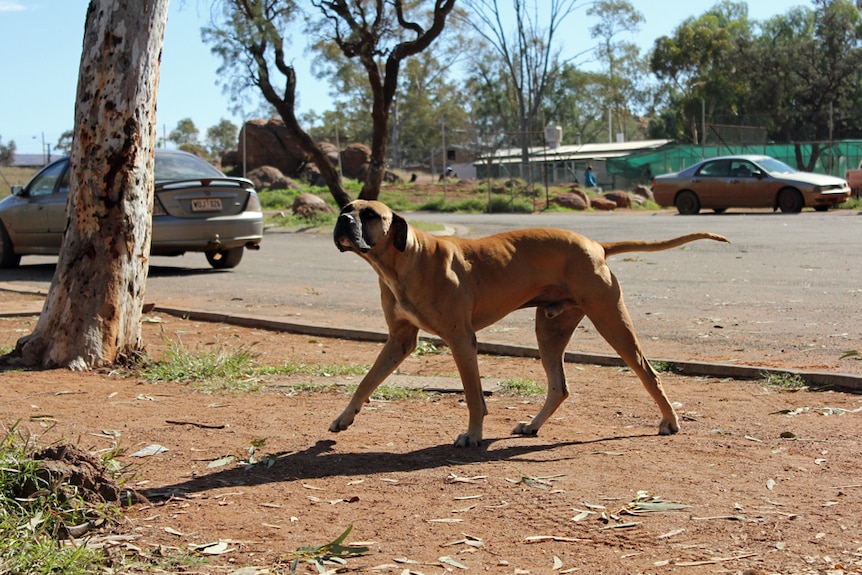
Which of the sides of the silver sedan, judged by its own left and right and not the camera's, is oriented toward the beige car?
right

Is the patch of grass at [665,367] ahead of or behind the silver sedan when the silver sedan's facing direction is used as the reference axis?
behind

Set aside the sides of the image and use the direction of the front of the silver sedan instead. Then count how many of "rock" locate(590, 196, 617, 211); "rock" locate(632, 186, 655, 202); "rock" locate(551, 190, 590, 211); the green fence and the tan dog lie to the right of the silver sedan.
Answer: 4

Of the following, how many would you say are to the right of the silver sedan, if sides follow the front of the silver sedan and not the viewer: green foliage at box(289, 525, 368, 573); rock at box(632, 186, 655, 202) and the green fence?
2

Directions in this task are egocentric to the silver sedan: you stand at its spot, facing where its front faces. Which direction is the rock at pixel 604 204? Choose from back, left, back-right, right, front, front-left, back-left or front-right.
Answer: right

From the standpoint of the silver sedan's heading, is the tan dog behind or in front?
behind

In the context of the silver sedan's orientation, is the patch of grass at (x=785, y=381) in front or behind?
behind

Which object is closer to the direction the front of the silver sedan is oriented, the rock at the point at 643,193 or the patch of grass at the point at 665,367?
the rock

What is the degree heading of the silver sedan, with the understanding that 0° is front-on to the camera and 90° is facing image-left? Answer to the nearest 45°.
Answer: approximately 135°

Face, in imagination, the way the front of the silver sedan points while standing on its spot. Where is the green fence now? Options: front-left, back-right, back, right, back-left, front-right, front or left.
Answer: right

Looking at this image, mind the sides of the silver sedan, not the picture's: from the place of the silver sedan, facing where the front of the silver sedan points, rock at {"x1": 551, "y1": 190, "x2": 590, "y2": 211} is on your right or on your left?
on your right
